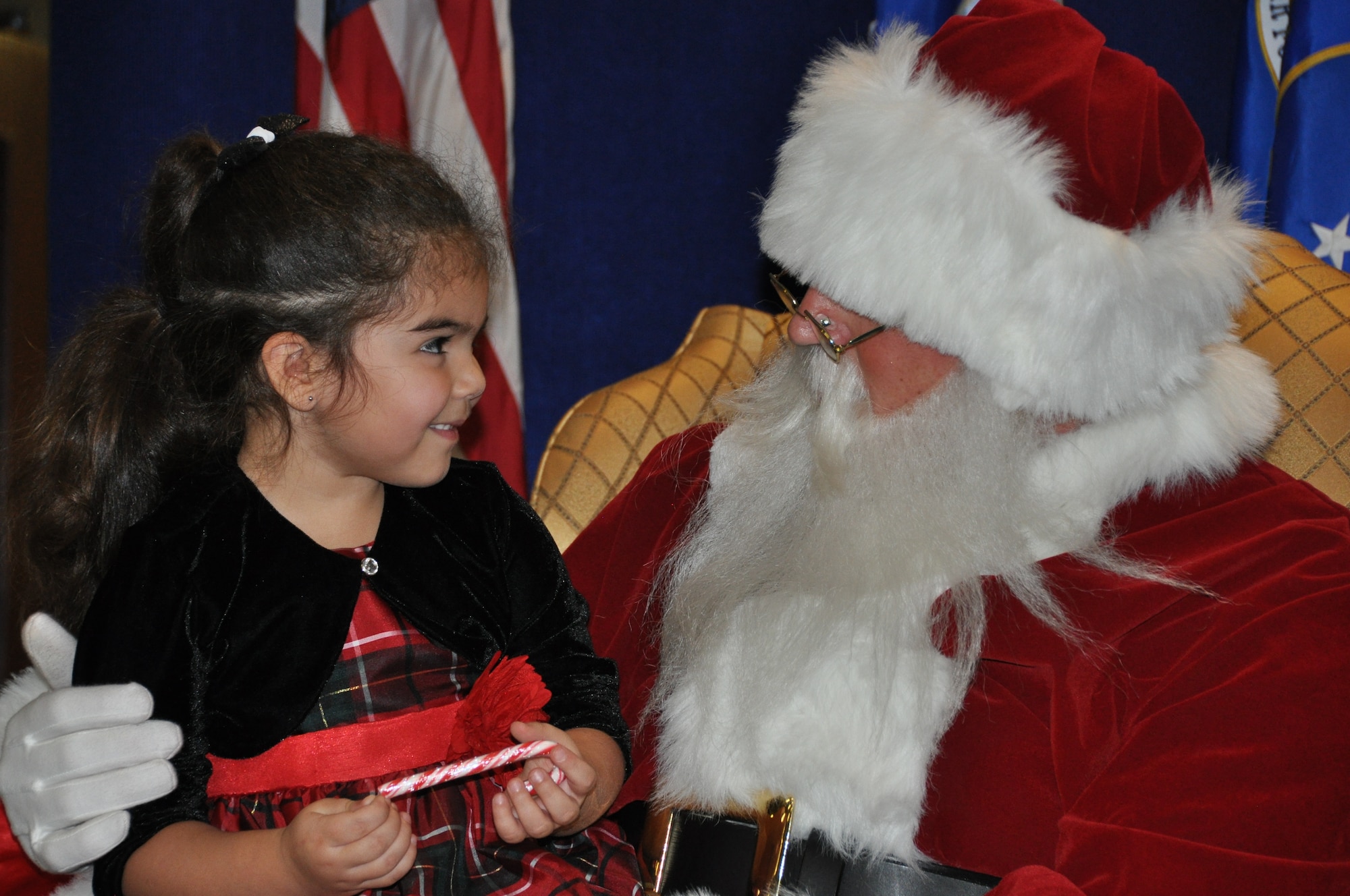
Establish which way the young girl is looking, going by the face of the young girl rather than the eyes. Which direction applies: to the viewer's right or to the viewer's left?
to the viewer's right

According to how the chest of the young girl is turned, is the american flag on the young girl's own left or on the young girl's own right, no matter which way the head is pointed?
on the young girl's own left

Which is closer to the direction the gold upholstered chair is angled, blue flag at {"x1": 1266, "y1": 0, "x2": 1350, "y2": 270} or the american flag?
the american flag

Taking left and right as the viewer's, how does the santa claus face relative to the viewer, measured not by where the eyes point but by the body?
facing the viewer and to the left of the viewer

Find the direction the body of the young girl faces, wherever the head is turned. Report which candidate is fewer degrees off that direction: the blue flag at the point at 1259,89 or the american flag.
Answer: the blue flag

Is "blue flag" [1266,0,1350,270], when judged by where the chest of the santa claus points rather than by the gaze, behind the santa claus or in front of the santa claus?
behind

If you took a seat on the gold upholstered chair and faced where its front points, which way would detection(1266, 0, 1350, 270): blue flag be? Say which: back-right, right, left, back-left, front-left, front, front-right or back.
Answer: back

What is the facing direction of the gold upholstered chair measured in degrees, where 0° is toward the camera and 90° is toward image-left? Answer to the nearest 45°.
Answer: approximately 45°

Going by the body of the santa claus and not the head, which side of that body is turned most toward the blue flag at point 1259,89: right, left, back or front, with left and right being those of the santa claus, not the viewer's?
back

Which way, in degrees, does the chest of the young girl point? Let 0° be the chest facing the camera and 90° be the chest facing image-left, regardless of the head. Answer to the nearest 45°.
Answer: approximately 315°

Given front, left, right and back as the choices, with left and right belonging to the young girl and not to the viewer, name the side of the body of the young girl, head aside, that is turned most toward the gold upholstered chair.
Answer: left
